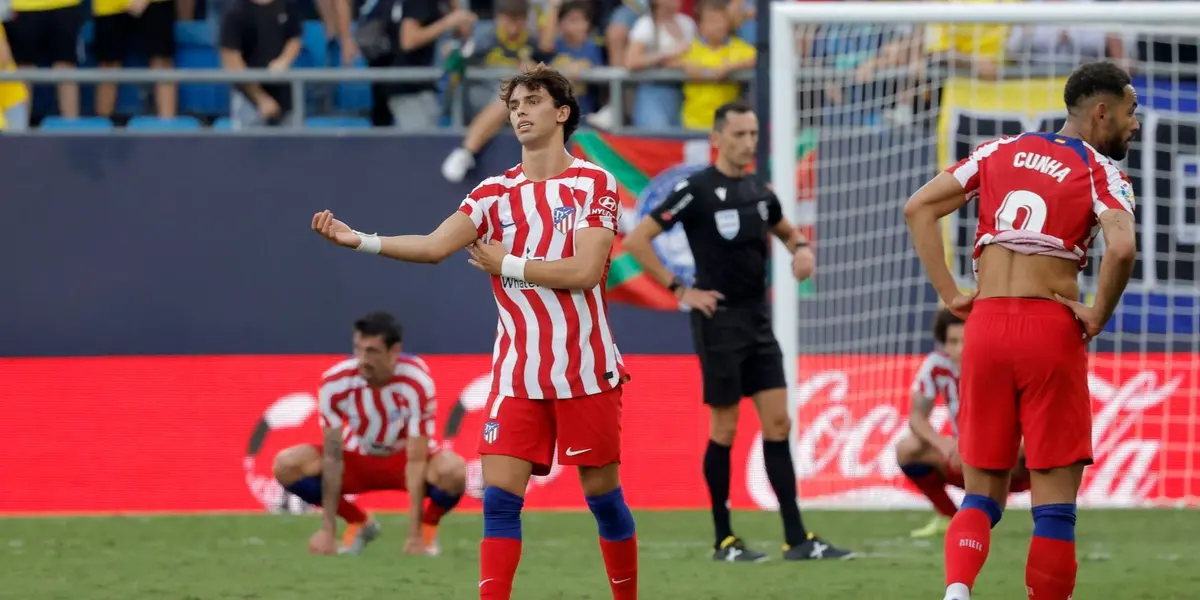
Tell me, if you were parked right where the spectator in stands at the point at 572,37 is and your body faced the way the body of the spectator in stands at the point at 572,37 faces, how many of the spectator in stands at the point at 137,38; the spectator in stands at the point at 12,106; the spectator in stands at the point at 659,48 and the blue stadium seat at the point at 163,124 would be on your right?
3

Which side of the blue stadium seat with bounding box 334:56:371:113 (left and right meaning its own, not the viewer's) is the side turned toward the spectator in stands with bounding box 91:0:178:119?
right

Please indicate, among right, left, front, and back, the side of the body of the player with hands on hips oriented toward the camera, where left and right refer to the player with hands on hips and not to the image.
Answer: back

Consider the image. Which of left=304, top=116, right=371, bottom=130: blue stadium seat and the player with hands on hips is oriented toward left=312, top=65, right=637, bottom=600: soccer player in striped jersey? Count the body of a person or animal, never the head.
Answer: the blue stadium seat

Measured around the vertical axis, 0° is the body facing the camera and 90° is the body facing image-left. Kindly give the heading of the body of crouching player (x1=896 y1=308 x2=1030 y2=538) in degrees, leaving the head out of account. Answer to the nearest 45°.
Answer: approximately 0°

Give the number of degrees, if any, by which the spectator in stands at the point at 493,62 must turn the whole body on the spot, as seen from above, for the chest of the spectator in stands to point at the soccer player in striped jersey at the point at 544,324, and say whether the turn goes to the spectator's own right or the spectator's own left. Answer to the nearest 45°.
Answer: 0° — they already face them

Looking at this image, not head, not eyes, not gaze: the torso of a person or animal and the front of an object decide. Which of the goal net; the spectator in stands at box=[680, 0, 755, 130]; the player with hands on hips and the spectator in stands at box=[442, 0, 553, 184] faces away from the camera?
the player with hands on hips

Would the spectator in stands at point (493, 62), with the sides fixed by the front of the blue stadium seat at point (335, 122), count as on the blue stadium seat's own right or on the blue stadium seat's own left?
on the blue stadium seat's own left
